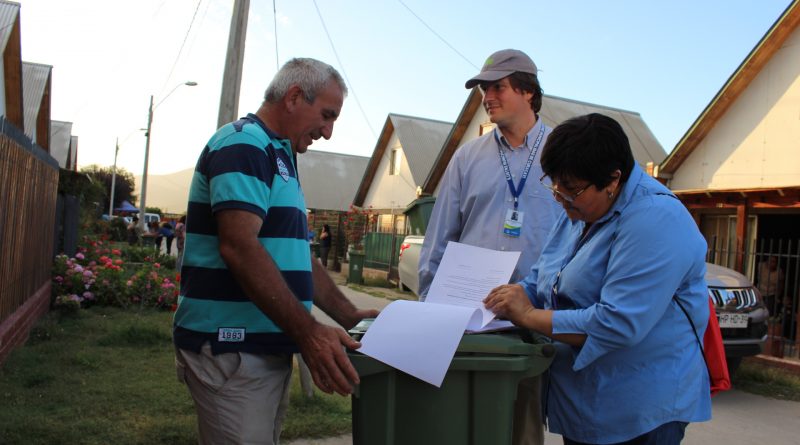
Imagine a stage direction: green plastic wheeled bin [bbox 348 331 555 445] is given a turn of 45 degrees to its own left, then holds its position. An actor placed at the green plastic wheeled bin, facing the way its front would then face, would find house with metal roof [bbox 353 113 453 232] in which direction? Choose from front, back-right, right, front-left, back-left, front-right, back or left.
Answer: back-right

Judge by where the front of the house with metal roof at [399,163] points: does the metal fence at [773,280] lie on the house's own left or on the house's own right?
on the house's own left

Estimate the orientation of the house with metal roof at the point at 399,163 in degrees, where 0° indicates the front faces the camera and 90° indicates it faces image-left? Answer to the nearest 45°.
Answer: approximately 45°

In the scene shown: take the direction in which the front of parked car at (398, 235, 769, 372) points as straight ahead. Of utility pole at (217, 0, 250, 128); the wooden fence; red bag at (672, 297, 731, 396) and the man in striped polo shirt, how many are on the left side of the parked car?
0

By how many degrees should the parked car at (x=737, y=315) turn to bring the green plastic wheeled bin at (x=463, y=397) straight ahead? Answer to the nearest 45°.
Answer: approximately 45° to its right

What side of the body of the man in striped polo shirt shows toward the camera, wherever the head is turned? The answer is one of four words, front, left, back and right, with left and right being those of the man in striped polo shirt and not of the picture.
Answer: right

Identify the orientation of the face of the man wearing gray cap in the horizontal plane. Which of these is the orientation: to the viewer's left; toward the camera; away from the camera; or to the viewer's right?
to the viewer's left

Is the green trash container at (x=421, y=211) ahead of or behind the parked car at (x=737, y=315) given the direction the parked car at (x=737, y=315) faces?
behind

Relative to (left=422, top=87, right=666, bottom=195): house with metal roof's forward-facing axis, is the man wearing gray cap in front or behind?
in front

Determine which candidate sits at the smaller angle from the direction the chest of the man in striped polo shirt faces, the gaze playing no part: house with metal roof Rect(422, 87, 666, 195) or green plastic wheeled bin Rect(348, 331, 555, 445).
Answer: the green plastic wheeled bin

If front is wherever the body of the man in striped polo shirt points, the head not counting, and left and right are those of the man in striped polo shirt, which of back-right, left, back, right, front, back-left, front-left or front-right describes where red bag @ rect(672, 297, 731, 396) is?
front

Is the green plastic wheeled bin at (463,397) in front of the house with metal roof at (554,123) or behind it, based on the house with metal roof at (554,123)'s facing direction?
in front

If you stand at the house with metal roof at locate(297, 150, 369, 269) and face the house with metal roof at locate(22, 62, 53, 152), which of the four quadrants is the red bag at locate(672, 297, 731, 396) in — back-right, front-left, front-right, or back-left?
front-left

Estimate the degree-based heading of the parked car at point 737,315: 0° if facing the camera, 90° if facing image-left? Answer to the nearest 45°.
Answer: approximately 315°
